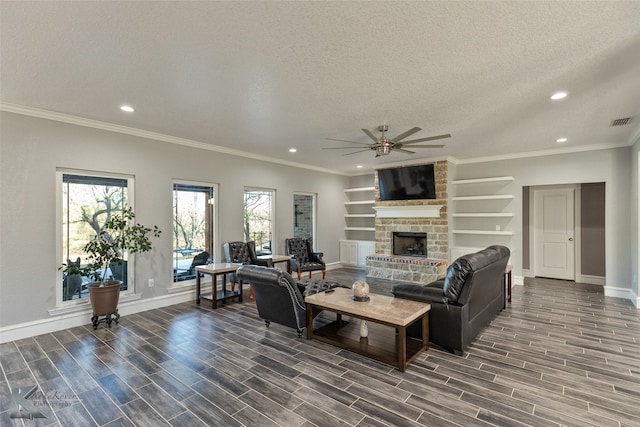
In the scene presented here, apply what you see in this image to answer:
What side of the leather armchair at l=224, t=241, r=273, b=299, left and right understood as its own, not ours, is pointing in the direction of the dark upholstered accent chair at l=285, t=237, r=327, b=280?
left

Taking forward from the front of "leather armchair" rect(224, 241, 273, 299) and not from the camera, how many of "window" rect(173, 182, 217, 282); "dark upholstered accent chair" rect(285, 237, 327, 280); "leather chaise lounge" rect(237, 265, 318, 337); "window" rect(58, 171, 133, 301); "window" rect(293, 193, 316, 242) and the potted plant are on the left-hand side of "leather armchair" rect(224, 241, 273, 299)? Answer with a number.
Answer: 2

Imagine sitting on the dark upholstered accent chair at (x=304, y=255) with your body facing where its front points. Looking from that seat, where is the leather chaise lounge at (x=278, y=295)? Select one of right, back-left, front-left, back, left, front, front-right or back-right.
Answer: front-right

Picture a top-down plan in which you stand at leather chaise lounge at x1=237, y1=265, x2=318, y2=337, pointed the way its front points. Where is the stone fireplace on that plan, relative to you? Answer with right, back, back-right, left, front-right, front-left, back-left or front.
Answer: front

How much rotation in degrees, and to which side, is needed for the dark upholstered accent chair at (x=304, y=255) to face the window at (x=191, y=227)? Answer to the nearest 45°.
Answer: approximately 90° to its right

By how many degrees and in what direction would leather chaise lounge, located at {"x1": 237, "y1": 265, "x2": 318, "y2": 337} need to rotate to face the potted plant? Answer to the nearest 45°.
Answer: approximately 135° to its left

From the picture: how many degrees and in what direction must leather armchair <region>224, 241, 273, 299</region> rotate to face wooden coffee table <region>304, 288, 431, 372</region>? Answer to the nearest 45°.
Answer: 0° — it already faces it

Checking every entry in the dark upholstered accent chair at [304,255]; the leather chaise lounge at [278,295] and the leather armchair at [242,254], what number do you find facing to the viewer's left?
0

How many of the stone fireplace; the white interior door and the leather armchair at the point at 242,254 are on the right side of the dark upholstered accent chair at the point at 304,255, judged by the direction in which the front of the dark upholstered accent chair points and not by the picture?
1

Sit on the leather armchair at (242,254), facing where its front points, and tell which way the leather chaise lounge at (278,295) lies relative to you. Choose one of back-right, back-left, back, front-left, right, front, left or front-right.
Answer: front-right

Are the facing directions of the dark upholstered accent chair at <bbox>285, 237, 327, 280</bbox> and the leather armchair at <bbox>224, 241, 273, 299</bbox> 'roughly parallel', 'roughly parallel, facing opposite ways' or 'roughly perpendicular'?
roughly parallel

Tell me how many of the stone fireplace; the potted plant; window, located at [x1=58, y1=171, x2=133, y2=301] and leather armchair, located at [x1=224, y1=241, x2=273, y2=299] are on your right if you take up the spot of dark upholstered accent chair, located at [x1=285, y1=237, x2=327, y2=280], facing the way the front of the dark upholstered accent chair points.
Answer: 3

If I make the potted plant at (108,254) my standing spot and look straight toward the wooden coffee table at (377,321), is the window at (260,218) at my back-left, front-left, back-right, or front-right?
front-left

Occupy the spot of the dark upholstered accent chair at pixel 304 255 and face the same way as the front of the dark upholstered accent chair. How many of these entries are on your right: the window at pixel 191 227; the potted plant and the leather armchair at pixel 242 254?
3

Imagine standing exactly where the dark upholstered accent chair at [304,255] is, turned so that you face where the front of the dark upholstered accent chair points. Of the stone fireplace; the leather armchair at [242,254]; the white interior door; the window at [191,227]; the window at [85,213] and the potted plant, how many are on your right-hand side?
4

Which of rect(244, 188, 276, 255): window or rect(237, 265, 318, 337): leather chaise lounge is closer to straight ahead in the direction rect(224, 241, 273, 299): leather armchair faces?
the leather chaise lounge

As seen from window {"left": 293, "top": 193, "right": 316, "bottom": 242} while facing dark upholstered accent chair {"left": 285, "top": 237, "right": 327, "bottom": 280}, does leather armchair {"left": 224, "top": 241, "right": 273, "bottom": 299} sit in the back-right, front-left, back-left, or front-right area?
front-right

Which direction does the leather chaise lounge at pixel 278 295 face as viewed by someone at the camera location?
facing away from the viewer and to the right of the viewer
